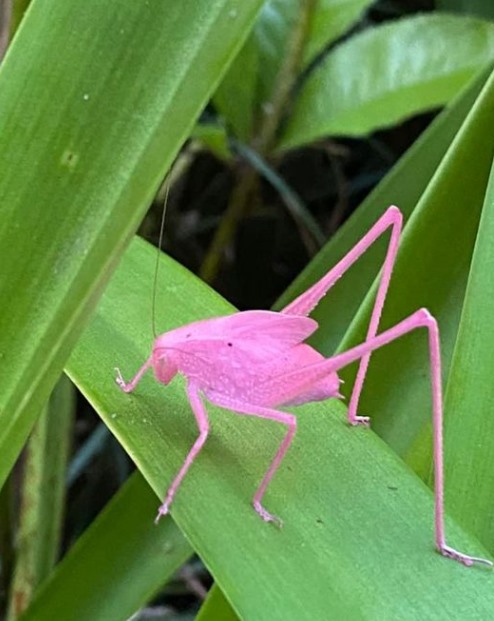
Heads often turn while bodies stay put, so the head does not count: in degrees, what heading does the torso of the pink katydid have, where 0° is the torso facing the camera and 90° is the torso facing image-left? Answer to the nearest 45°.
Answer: approximately 90°
